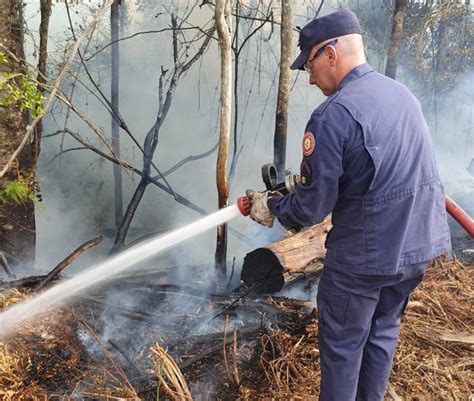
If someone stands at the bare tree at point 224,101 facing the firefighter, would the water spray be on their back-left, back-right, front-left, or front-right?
front-right

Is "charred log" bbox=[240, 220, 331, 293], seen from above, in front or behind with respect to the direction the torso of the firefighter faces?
in front

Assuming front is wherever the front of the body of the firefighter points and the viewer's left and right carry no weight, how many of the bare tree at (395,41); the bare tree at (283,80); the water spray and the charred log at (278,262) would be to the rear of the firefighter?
0

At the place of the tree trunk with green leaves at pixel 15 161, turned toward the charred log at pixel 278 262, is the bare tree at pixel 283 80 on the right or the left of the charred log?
left

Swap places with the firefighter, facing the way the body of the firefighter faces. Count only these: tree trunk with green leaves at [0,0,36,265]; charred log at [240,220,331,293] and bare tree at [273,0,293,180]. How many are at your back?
0

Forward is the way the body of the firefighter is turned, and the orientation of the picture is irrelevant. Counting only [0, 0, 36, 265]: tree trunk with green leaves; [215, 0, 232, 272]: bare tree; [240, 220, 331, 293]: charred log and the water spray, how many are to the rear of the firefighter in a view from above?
0

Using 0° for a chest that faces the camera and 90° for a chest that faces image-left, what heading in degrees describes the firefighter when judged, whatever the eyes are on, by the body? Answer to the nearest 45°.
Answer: approximately 135°

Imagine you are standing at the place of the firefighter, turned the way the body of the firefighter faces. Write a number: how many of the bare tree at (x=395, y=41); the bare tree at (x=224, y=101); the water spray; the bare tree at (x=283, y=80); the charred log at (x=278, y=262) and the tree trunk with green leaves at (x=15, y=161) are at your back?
0

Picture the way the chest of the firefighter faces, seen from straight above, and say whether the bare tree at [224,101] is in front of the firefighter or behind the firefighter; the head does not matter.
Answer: in front

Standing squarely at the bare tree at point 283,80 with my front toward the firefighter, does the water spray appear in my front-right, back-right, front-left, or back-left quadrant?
front-right

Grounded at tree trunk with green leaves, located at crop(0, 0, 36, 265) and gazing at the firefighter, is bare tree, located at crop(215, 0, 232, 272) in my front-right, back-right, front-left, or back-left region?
front-left

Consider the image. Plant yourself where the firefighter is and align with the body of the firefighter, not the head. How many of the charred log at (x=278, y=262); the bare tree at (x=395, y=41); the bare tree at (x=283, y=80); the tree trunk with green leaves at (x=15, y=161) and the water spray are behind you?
0

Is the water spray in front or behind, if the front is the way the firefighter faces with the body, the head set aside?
in front

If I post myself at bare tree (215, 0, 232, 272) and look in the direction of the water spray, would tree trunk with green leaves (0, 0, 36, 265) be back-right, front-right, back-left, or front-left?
front-right

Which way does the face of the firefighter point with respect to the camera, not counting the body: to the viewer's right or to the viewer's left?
to the viewer's left
